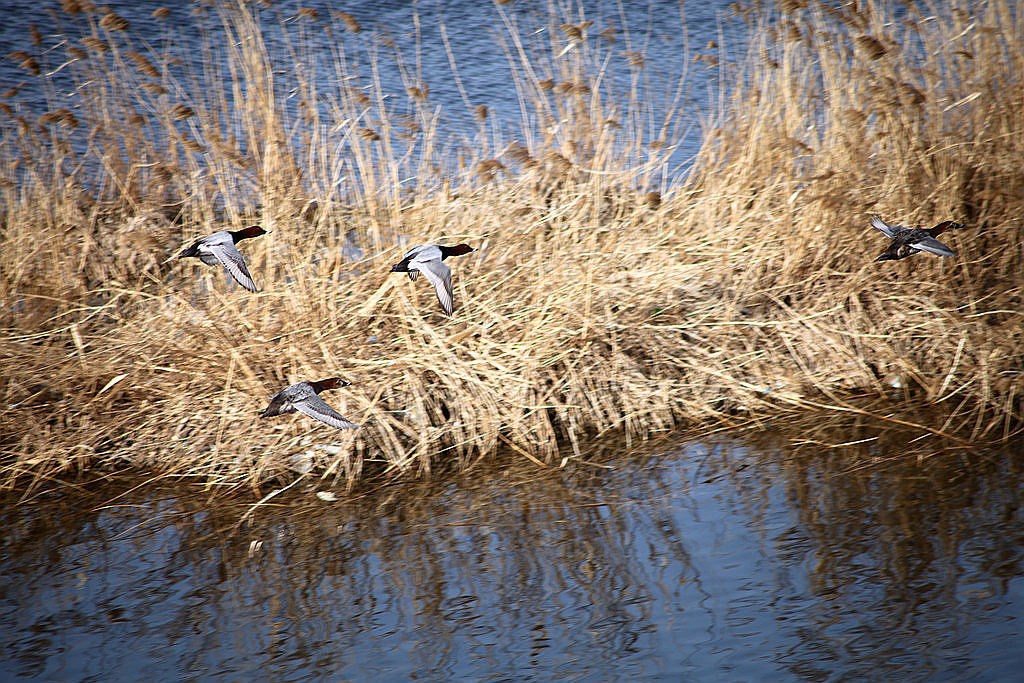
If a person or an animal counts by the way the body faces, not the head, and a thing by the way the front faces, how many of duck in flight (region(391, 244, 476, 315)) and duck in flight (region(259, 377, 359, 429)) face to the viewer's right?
2

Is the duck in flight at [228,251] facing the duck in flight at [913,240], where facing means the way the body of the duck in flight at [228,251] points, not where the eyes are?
yes

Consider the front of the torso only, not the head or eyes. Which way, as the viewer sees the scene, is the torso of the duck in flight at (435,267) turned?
to the viewer's right

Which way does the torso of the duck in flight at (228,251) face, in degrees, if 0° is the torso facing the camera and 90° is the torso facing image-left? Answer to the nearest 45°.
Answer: approximately 270°

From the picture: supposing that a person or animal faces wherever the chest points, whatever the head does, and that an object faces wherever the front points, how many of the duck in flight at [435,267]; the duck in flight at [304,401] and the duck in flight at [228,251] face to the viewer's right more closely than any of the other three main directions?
3

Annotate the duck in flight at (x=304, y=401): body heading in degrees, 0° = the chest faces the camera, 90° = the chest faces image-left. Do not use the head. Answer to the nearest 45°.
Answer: approximately 270°
